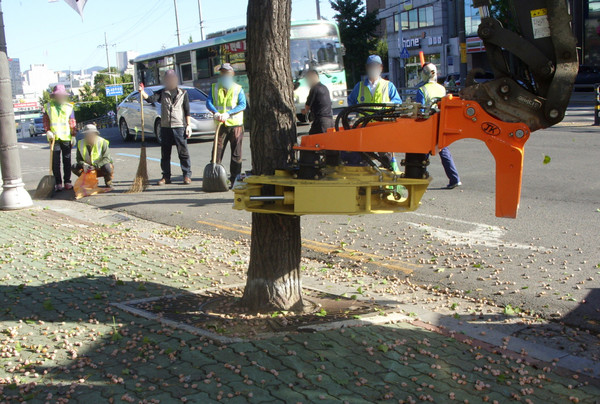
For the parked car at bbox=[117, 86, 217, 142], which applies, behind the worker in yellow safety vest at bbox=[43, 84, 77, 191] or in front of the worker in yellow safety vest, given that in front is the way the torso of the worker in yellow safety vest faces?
behind

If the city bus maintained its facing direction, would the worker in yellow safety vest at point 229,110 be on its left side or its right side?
on its right

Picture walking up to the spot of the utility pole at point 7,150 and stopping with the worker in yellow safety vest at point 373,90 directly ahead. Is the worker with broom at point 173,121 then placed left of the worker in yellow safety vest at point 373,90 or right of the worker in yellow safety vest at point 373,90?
left

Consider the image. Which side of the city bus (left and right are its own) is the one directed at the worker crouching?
right
